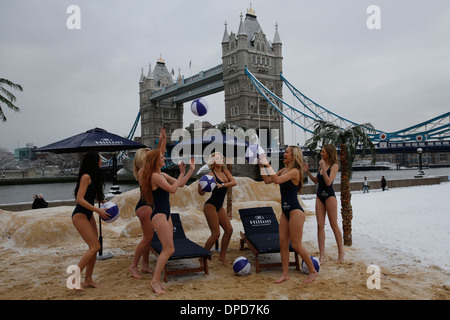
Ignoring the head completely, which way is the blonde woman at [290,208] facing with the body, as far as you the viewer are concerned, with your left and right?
facing to the left of the viewer

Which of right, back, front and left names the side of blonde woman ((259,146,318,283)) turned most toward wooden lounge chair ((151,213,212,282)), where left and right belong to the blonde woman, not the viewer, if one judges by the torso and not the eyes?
front

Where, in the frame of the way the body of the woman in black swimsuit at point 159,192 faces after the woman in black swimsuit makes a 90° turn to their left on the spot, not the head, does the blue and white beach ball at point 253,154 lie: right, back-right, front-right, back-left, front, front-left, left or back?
right

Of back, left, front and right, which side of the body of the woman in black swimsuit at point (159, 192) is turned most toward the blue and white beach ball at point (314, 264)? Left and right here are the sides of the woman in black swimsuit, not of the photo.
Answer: front

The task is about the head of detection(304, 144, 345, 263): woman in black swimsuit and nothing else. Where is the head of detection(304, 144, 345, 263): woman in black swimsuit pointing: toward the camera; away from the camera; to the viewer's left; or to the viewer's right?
to the viewer's left

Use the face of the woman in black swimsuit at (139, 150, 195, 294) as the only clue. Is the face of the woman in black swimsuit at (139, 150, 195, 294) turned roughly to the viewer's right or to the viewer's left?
to the viewer's right

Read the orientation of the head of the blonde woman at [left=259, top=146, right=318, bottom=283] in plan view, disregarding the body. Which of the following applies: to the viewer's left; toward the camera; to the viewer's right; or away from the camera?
to the viewer's left

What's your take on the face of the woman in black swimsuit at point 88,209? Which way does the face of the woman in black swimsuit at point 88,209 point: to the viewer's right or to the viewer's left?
to the viewer's right

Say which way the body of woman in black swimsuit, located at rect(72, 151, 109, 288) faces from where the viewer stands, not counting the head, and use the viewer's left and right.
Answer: facing to the right of the viewer

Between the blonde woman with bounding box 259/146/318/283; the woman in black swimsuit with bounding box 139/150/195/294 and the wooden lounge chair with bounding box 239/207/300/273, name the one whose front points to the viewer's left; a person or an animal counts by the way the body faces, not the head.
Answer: the blonde woman

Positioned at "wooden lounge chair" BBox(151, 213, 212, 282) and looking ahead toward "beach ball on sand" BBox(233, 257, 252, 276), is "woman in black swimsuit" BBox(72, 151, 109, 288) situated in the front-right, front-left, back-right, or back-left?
back-right
